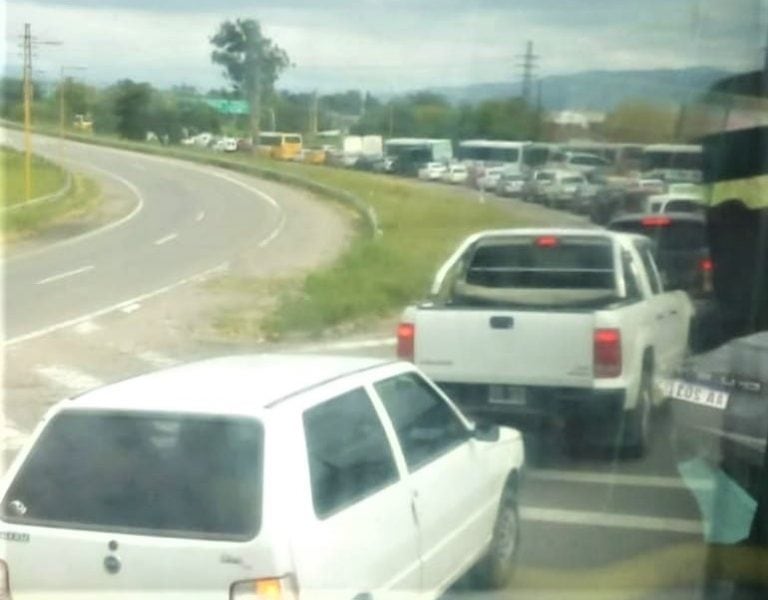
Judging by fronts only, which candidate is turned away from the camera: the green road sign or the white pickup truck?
the white pickup truck

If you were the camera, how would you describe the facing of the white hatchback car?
facing away from the viewer and to the right of the viewer

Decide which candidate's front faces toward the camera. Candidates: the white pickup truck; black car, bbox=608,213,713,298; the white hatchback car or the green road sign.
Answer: the green road sign

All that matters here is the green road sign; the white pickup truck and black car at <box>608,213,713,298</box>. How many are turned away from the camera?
2

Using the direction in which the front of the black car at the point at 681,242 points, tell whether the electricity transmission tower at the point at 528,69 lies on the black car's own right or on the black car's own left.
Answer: on the black car's own left

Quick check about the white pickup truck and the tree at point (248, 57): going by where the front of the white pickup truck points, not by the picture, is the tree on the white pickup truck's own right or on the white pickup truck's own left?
on the white pickup truck's own left

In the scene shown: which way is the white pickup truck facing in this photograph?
away from the camera

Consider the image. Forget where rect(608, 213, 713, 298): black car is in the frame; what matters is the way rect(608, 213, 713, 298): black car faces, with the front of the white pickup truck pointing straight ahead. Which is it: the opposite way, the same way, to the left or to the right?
the same way

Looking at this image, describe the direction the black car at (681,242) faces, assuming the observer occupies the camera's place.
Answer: facing away from the viewer

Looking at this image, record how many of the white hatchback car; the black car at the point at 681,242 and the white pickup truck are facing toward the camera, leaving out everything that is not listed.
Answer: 0

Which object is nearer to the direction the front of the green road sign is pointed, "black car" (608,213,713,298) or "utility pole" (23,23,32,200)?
the black car

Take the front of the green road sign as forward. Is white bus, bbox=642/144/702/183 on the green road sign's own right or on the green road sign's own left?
on the green road sign's own left

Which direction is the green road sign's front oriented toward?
toward the camera

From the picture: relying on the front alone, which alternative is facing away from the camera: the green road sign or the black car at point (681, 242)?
the black car
